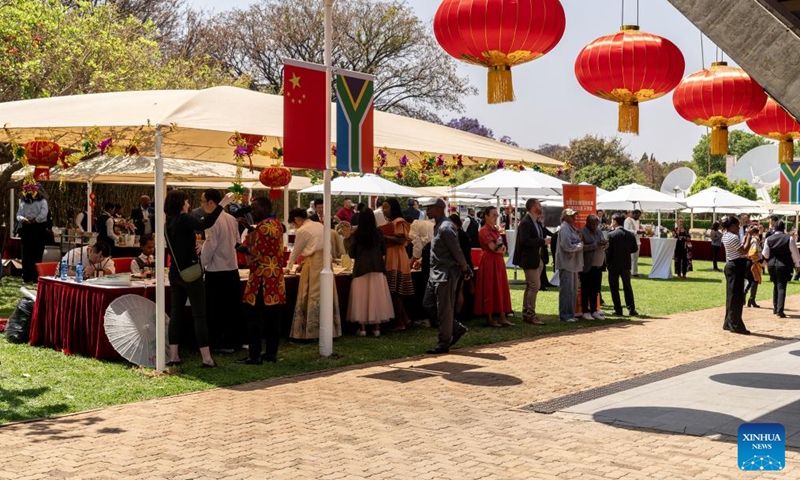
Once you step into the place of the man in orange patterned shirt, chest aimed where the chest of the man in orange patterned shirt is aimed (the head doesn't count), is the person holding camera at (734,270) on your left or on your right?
on your right

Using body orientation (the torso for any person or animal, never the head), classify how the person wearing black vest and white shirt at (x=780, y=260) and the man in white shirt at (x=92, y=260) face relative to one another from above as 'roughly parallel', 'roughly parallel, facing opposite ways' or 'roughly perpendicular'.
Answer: roughly perpendicular

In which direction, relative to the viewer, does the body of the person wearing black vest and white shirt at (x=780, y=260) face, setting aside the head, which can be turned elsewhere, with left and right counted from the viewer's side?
facing away from the viewer
